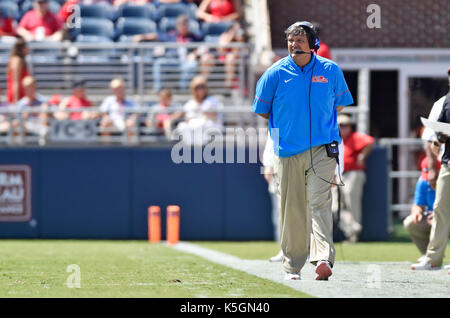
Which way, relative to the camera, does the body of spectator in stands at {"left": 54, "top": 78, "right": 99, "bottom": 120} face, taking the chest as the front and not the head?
toward the camera

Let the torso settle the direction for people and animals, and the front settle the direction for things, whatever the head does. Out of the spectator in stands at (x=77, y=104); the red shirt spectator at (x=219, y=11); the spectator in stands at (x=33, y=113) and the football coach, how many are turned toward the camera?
4

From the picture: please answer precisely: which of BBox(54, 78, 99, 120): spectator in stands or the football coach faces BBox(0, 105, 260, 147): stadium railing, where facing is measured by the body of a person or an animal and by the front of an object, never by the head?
the spectator in stands

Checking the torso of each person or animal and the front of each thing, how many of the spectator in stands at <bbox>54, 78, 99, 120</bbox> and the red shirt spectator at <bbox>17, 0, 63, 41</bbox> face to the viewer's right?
0

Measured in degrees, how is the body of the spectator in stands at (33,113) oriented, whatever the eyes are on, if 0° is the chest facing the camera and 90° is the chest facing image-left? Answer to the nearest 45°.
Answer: approximately 0°

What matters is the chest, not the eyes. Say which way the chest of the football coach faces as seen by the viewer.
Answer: toward the camera

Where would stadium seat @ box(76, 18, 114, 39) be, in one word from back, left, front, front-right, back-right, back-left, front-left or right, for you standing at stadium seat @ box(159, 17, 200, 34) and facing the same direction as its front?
right

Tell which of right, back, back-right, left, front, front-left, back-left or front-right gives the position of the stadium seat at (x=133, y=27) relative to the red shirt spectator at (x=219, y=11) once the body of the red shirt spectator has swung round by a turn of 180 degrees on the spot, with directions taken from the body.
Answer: left

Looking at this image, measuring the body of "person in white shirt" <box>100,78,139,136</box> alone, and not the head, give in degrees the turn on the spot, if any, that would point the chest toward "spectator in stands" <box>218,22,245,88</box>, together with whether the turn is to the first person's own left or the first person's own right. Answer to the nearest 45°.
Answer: approximately 135° to the first person's own left

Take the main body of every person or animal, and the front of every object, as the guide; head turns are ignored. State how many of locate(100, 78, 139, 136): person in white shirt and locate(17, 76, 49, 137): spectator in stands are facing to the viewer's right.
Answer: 0
